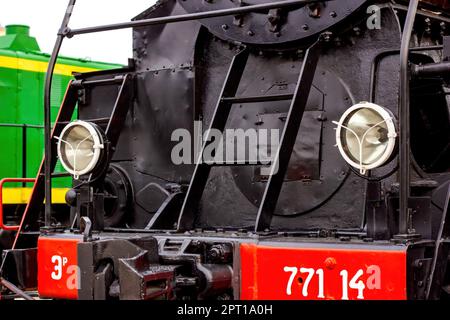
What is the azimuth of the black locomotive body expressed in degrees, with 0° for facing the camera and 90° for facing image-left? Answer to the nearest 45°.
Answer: approximately 45°

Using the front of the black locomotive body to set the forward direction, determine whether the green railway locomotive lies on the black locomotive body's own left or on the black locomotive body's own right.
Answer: on the black locomotive body's own right
